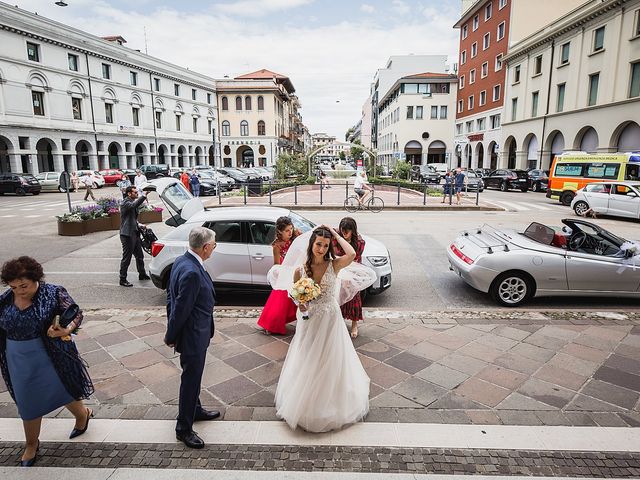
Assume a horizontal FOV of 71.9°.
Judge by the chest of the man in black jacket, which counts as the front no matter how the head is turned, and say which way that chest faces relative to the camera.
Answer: to the viewer's right

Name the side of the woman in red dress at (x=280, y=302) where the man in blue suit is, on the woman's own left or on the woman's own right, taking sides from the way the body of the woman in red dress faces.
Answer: on the woman's own right

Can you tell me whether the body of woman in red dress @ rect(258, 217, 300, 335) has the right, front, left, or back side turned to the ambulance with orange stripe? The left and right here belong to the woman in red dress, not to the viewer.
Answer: left

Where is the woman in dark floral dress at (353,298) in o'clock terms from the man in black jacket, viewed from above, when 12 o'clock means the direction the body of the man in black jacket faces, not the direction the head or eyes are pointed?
The woman in dark floral dress is roughly at 2 o'clock from the man in black jacket.

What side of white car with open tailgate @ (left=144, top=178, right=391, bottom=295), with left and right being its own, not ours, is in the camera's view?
right
